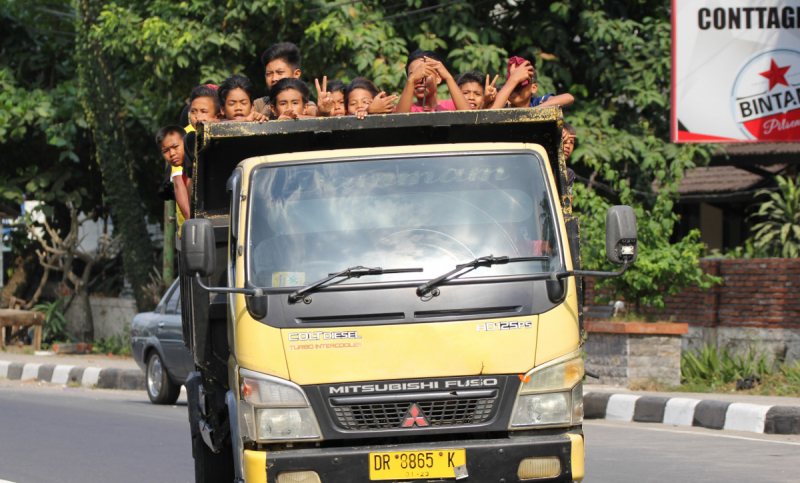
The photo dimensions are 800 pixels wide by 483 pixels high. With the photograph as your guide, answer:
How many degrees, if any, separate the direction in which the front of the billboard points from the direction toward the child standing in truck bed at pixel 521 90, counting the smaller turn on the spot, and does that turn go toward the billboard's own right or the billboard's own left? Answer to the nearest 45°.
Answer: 0° — it already faces them

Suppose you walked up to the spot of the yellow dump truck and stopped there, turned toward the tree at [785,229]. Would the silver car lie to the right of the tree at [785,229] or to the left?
left

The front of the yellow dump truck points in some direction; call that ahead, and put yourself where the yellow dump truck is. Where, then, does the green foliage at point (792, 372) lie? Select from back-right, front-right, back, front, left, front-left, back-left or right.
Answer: back-left

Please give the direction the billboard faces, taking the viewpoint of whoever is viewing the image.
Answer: facing the viewer

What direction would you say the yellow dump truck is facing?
toward the camera

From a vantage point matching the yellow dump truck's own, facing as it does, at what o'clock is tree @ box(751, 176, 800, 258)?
The tree is roughly at 7 o'clock from the yellow dump truck.

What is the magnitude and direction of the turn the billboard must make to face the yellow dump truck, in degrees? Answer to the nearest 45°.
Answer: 0° — it already faces it

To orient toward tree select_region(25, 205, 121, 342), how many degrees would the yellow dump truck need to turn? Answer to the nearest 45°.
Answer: approximately 135° to its right

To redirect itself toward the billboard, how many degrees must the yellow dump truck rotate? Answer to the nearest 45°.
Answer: approximately 135° to its left

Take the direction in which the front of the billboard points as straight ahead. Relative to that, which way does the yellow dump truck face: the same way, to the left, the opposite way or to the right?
the same way

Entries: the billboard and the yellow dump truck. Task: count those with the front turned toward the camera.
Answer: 2
